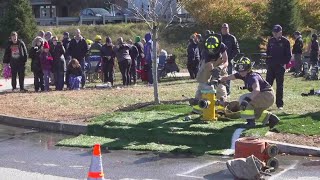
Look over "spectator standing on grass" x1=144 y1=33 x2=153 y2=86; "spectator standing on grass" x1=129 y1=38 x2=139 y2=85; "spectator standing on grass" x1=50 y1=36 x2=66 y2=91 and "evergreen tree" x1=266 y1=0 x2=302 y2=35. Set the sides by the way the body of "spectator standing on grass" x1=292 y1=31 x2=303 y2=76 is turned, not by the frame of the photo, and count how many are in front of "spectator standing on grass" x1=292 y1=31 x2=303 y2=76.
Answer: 3

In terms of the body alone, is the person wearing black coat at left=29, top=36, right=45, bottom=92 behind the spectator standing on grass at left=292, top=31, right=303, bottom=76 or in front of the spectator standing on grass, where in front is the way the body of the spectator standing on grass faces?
in front

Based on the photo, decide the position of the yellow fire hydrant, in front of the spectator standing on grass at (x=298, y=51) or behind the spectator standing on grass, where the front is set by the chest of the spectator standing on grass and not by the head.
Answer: in front

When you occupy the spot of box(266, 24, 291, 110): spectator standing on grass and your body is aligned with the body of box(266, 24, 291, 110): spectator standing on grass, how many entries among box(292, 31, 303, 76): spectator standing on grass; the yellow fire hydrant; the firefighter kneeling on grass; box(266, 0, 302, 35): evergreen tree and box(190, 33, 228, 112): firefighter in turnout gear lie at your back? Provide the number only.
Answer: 2

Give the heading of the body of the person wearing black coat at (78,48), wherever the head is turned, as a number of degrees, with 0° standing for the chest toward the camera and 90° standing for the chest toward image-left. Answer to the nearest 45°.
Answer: approximately 0°

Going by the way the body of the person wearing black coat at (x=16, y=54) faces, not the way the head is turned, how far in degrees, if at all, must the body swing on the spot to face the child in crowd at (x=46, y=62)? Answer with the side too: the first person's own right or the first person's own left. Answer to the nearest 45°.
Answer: approximately 90° to the first person's own left

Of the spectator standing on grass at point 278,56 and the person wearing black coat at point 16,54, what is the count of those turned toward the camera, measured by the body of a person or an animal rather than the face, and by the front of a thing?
2

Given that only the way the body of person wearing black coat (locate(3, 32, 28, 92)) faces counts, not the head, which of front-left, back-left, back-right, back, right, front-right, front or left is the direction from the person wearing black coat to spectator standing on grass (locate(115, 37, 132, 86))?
left

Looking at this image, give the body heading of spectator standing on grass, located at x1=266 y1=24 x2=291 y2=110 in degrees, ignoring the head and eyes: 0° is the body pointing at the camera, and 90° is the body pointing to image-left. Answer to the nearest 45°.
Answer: approximately 0°

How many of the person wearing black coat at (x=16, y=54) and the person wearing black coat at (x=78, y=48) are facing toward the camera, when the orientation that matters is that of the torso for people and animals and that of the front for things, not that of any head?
2

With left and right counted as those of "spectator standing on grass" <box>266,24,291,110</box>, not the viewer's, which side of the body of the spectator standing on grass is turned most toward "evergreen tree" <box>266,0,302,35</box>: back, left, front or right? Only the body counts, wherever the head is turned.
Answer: back
